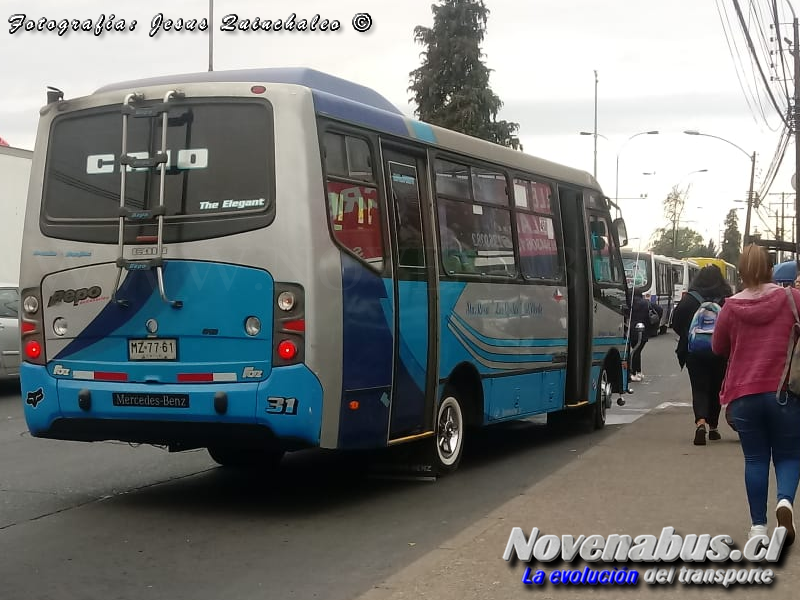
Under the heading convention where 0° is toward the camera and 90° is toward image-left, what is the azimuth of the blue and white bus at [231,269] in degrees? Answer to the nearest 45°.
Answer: approximately 225°

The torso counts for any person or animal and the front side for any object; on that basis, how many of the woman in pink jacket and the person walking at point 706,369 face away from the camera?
2

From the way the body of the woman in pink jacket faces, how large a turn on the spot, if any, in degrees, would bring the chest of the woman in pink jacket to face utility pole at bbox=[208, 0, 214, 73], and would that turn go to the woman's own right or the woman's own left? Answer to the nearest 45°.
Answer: approximately 45° to the woman's own left

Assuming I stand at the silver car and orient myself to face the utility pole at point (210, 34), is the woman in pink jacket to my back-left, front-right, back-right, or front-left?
back-right

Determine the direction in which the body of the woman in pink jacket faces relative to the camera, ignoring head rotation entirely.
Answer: away from the camera

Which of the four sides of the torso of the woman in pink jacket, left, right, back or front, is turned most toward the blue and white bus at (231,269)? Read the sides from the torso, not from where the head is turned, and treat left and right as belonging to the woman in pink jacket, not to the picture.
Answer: left

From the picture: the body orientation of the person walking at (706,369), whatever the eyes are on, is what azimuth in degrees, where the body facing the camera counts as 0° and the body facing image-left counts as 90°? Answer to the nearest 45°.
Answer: approximately 180°

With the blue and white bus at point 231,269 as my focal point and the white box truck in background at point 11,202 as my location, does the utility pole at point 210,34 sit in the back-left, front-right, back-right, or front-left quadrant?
back-left

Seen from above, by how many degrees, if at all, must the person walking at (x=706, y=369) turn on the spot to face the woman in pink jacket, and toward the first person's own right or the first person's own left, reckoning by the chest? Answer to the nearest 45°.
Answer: approximately 180°

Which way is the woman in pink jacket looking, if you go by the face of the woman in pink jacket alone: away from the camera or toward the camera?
away from the camera
